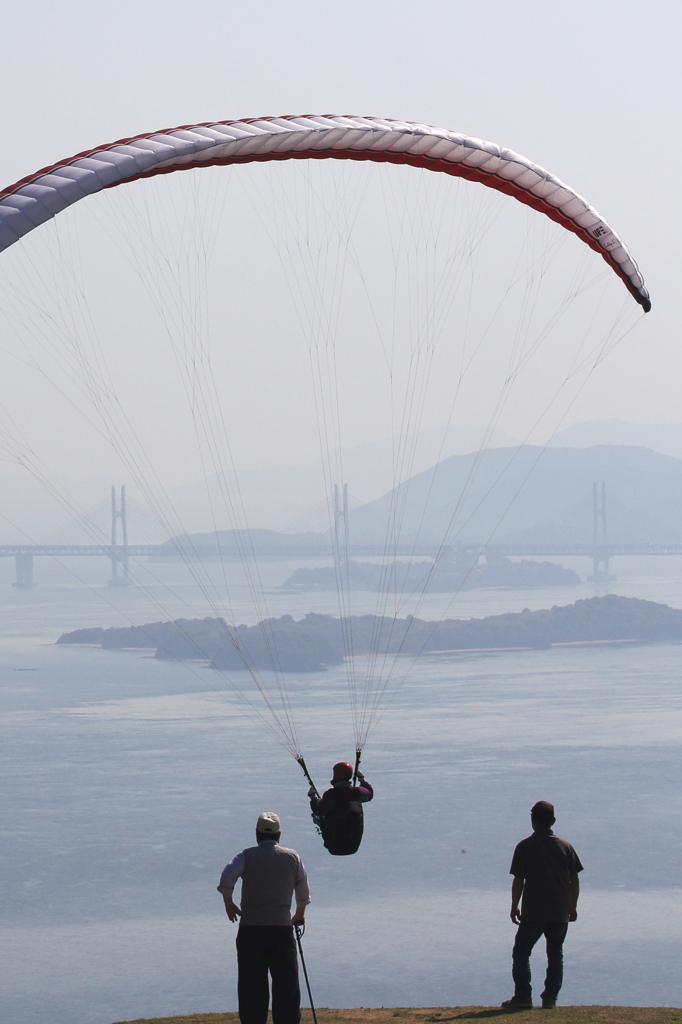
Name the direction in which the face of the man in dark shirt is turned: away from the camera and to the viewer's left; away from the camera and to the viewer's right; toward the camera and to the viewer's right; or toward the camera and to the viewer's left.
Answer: away from the camera and to the viewer's left

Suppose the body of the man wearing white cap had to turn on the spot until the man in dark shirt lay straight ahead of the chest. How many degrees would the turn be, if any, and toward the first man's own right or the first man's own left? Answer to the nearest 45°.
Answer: approximately 45° to the first man's own right

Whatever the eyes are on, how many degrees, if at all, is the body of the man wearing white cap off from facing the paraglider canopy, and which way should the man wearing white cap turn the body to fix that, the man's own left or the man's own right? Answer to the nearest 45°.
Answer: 0° — they already face it

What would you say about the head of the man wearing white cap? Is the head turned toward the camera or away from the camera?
away from the camera

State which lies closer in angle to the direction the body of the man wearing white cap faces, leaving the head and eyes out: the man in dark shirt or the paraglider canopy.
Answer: the paraglider canopy

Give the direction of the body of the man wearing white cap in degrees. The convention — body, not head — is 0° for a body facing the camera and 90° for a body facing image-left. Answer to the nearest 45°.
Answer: approximately 180°
